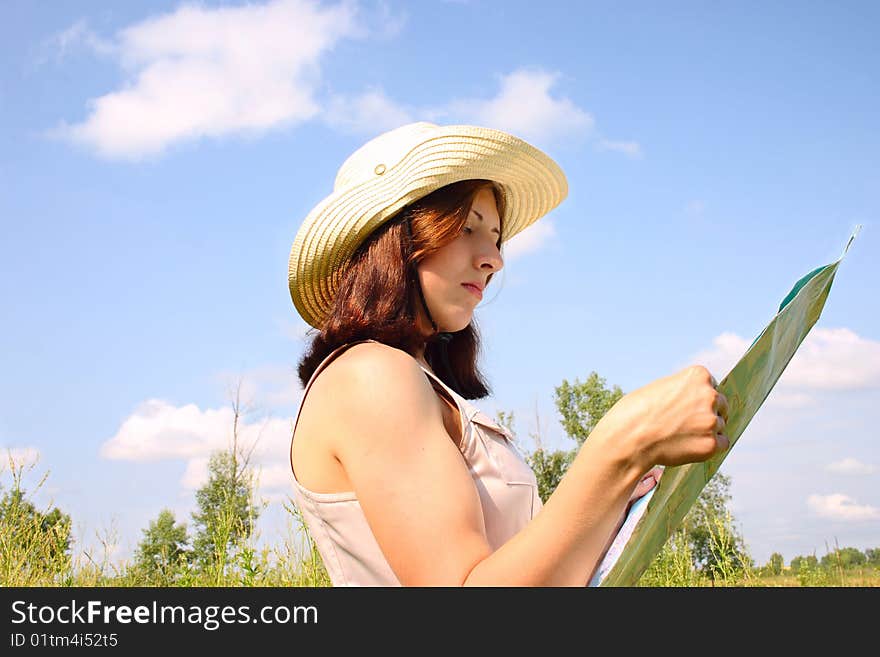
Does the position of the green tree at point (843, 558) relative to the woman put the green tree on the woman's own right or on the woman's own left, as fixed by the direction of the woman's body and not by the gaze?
on the woman's own left

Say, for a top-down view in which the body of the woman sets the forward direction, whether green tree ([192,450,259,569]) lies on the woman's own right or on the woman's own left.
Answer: on the woman's own left

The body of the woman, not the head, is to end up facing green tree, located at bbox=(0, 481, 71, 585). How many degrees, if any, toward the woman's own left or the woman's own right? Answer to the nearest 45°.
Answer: approximately 135° to the woman's own left

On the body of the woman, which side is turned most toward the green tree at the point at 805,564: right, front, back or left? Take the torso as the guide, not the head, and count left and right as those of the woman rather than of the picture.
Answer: left

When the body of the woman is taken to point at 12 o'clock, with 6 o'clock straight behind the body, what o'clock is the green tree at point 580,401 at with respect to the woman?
The green tree is roughly at 9 o'clock from the woman.

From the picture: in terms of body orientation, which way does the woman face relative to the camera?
to the viewer's right

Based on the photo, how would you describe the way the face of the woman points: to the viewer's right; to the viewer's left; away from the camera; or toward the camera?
to the viewer's right
